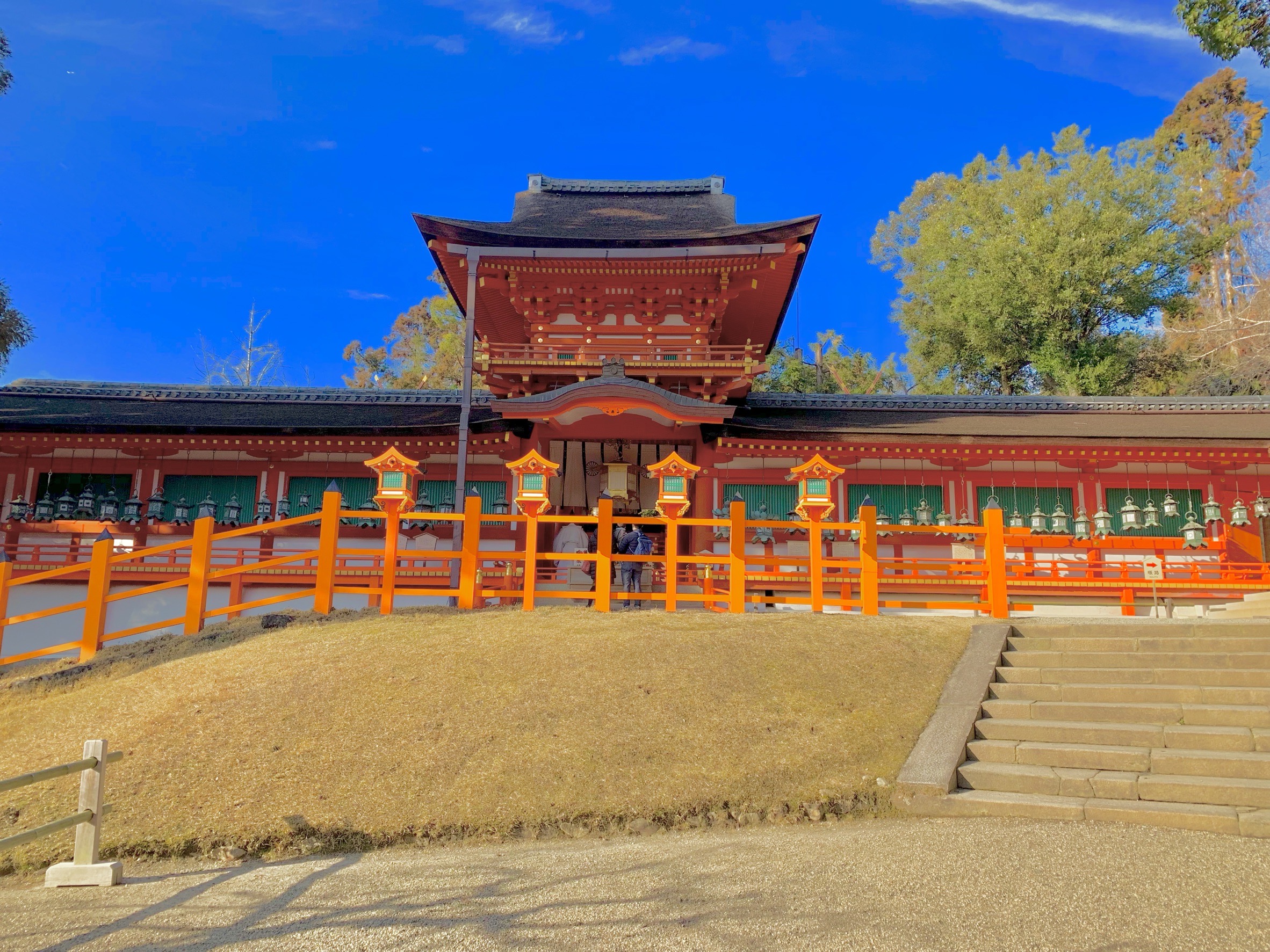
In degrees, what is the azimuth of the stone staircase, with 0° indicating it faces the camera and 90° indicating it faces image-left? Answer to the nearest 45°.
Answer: approximately 0°

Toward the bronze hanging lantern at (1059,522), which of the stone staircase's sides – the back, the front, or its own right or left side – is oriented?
back

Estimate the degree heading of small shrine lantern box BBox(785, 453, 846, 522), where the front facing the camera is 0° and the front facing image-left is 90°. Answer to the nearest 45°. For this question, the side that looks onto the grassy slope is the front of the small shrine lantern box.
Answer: approximately 0°

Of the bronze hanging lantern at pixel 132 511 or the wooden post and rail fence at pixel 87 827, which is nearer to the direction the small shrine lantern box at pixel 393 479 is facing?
the wooden post and rail fence

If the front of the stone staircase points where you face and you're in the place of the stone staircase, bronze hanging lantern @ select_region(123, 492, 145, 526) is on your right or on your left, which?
on your right

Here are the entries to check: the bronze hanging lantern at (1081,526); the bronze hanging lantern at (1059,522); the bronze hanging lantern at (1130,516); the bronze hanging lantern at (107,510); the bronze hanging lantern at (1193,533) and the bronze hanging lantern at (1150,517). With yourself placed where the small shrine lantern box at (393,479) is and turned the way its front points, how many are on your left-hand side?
5

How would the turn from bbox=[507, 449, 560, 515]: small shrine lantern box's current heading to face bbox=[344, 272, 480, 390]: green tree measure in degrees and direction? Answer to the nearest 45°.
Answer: approximately 180°

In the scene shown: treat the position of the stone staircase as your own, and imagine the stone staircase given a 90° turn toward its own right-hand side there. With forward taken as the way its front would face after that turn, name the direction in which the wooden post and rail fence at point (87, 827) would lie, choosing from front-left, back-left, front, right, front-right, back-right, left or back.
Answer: front-left

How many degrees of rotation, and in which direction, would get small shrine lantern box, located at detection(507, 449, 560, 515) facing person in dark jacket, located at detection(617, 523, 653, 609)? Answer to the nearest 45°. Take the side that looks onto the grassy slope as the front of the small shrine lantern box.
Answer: approximately 135° to its left

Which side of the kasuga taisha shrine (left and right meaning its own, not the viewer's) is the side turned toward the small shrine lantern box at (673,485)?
front
